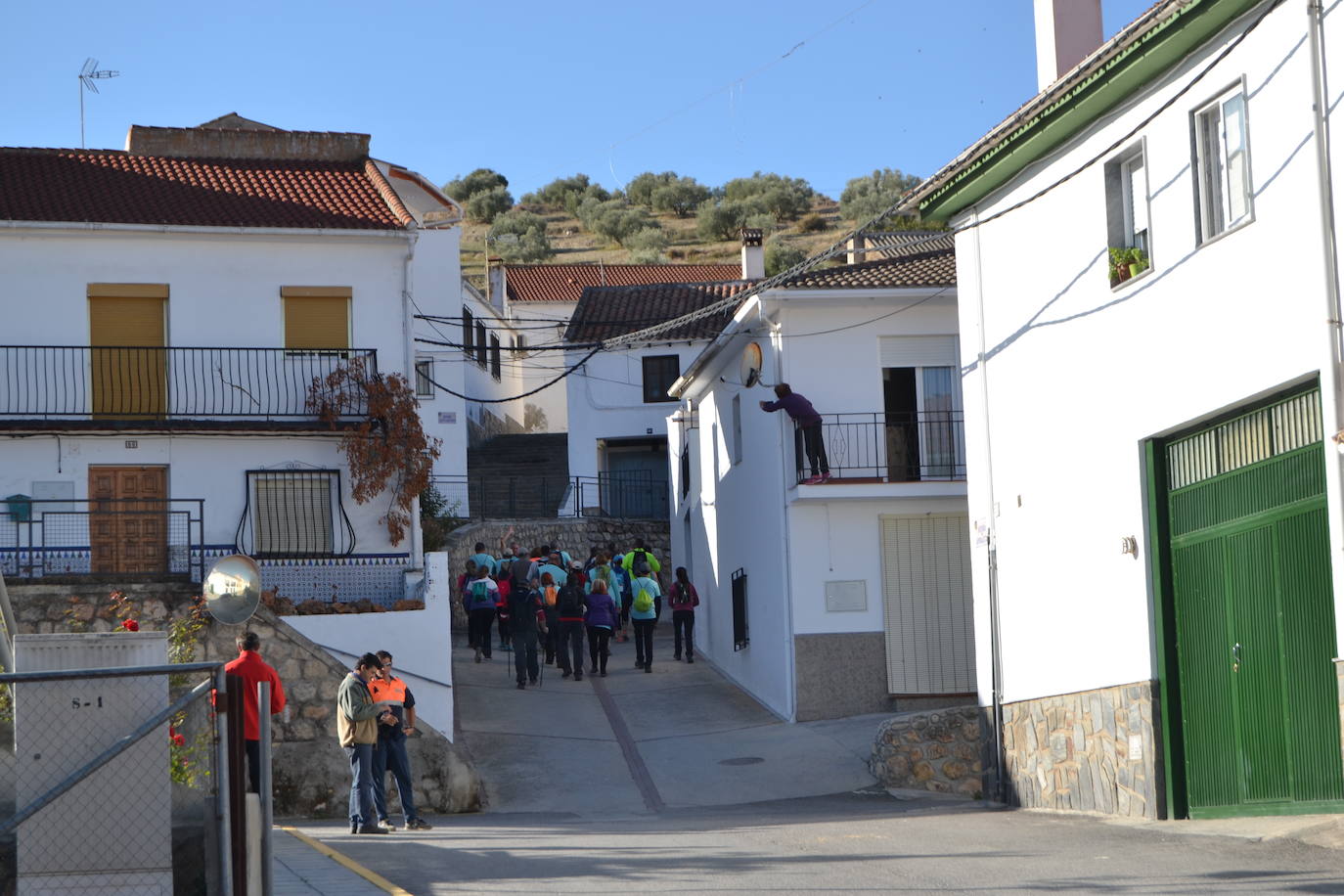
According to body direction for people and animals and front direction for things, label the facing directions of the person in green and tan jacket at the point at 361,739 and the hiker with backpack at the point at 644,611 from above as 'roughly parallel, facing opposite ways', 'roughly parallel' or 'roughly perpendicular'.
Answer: roughly perpendicular

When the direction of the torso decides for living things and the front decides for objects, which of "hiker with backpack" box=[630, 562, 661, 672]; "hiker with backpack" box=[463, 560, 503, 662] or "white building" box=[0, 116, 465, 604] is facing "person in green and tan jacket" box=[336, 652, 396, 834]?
the white building

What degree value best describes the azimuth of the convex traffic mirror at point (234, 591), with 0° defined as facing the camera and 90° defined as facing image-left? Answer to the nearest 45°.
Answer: approximately 0°

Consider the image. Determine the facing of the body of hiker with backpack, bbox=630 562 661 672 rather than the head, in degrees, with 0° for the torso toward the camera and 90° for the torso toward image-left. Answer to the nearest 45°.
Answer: approximately 180°

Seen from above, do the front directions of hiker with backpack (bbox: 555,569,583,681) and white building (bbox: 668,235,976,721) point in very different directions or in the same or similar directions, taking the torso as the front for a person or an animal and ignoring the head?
very different directions

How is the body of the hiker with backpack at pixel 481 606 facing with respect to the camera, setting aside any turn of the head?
away from the camera

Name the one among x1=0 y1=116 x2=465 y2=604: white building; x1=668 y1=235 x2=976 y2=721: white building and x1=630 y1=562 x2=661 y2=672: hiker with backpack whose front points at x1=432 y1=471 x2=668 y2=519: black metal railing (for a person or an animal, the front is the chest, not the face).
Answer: the hiker with backpack

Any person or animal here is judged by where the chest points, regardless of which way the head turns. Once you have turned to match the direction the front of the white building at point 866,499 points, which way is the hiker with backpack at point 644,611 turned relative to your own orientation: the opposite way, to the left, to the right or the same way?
the opposite way

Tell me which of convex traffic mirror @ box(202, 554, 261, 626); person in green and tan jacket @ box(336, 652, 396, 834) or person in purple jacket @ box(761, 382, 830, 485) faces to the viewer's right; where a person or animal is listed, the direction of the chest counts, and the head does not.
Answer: the person in green and tan jacket

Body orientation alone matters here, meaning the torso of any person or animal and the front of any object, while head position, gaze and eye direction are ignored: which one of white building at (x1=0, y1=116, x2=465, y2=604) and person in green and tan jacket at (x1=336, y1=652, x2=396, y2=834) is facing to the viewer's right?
the person in green and tan jacket

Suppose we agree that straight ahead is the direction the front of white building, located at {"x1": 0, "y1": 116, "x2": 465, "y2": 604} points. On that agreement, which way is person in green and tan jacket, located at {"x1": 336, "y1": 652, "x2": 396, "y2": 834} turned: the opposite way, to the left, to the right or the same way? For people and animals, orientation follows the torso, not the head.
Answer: to the left

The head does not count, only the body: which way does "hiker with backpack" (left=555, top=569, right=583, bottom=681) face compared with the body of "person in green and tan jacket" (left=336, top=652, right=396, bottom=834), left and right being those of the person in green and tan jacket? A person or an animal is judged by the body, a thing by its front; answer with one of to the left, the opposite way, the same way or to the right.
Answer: to the left

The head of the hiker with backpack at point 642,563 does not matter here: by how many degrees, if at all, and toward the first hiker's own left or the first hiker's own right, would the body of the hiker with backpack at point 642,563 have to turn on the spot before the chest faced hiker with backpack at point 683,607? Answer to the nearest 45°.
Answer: approximately 135° to the first hiker's own right

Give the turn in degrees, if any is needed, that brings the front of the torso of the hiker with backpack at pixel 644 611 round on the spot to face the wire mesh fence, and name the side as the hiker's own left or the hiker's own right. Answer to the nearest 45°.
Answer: approximately 180°

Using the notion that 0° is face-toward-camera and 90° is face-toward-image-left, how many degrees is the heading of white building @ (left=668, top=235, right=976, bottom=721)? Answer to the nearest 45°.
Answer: approximately 0°

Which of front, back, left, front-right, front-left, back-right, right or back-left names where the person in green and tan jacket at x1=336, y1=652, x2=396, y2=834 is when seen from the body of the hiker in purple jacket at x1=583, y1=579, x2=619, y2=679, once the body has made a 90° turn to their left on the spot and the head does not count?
left
